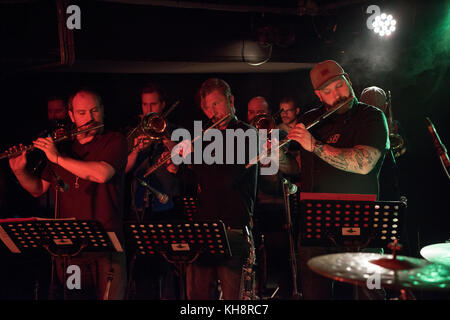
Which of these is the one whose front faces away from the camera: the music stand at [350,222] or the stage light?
the music stand

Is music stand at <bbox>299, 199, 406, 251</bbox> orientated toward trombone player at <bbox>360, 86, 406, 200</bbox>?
yes

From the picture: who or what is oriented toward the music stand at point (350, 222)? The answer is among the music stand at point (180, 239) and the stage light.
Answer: the stage light

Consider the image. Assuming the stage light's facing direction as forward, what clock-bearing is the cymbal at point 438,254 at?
The cymbal is roughly at 12 o'clock from the stage light.

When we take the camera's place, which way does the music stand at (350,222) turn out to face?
facing away from the viewer

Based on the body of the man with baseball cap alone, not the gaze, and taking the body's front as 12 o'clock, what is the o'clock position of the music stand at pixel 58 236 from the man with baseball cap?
The music stand is roughly at 1 o'clock from the man with baseball cap.

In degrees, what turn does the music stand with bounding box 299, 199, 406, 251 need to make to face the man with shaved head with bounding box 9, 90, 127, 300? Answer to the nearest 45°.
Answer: approximately 90° to its left

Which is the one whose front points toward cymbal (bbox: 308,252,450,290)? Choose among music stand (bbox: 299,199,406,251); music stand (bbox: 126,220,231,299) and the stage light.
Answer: the stage light

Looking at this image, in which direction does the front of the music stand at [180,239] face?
away from the camera
